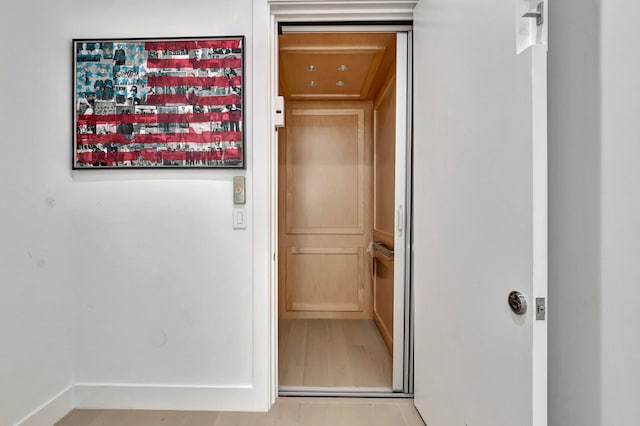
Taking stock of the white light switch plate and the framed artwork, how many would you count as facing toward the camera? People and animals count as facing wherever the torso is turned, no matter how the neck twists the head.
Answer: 2

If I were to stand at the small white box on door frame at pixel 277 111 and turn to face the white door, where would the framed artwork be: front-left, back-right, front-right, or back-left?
back-right

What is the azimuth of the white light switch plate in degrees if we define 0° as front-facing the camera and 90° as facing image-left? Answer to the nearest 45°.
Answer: approximately 0°

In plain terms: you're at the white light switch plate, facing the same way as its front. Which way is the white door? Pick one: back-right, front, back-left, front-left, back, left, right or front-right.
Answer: front-left

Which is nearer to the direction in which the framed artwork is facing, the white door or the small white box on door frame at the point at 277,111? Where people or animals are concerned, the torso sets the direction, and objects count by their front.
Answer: the white door

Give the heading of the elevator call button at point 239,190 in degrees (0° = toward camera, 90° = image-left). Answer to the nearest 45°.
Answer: approximately 0°
